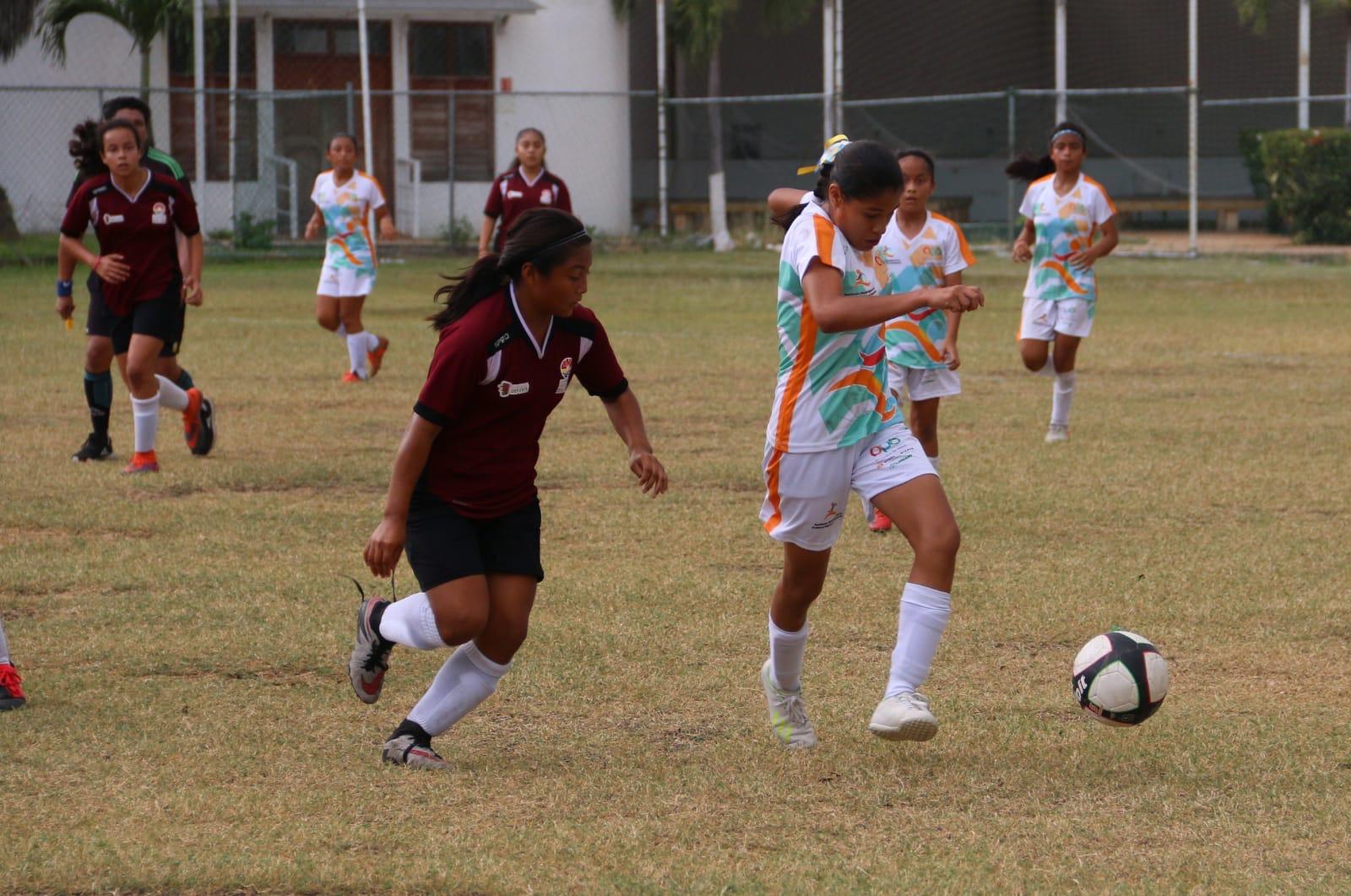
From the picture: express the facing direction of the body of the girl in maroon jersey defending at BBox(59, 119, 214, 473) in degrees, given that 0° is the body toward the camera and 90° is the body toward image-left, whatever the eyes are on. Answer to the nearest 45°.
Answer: approximately 0°

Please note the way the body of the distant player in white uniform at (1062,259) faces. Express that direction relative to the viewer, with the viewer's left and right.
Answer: facing the viewer

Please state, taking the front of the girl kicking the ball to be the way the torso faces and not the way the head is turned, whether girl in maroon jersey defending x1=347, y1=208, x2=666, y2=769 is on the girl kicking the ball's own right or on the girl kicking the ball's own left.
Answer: on the girl kicking the ball's own right

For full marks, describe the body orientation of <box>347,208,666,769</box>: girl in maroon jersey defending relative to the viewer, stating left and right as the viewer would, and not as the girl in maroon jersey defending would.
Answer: facing the viewer and to the right of the viewer

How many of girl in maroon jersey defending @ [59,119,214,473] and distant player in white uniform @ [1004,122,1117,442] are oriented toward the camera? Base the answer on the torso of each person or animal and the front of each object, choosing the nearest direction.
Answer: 2

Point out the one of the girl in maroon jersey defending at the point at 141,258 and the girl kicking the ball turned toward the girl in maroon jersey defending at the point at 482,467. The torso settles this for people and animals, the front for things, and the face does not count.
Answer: the girl in maroon jersey defending at the point at 141,258

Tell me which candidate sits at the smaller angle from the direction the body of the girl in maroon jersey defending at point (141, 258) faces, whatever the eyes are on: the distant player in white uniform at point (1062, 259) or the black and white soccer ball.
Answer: the black and white soccer ball

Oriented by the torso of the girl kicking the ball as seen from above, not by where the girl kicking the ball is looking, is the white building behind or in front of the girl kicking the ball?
behind
